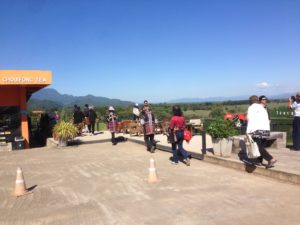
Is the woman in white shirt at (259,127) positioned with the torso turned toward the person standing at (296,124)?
no

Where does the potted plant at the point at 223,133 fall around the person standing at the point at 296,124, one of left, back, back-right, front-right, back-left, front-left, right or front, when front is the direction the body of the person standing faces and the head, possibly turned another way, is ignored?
front-left

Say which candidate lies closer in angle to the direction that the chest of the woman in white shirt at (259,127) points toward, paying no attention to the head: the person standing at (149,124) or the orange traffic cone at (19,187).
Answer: the person standing

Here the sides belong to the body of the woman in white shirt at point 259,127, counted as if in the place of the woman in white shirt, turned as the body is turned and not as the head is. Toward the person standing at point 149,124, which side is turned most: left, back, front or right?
back

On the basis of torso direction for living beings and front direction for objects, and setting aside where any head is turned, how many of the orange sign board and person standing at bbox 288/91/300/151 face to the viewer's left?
1

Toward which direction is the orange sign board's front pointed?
toward the camera

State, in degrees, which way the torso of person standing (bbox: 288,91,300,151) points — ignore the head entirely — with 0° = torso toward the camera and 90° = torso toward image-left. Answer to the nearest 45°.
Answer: approximately 90°

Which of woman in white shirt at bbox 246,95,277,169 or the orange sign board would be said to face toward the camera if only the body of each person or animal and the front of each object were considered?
the orange sign board

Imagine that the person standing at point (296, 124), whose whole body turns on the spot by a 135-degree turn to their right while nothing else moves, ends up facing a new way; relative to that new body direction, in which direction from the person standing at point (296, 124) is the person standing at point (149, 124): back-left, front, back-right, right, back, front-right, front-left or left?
back-left

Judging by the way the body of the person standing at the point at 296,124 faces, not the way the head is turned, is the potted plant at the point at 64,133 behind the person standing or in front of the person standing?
in front

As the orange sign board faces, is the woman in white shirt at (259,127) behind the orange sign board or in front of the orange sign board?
in front

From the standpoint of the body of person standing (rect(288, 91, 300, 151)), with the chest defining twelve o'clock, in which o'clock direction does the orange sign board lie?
The orange sign board is roughly at 12 o'clock from the person standing.

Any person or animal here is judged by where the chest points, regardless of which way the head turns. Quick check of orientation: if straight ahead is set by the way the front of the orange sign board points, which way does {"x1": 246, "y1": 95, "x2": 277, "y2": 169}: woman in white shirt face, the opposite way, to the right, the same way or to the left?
the opposite way

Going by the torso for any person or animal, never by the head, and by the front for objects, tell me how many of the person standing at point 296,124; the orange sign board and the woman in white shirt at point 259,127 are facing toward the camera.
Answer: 1
